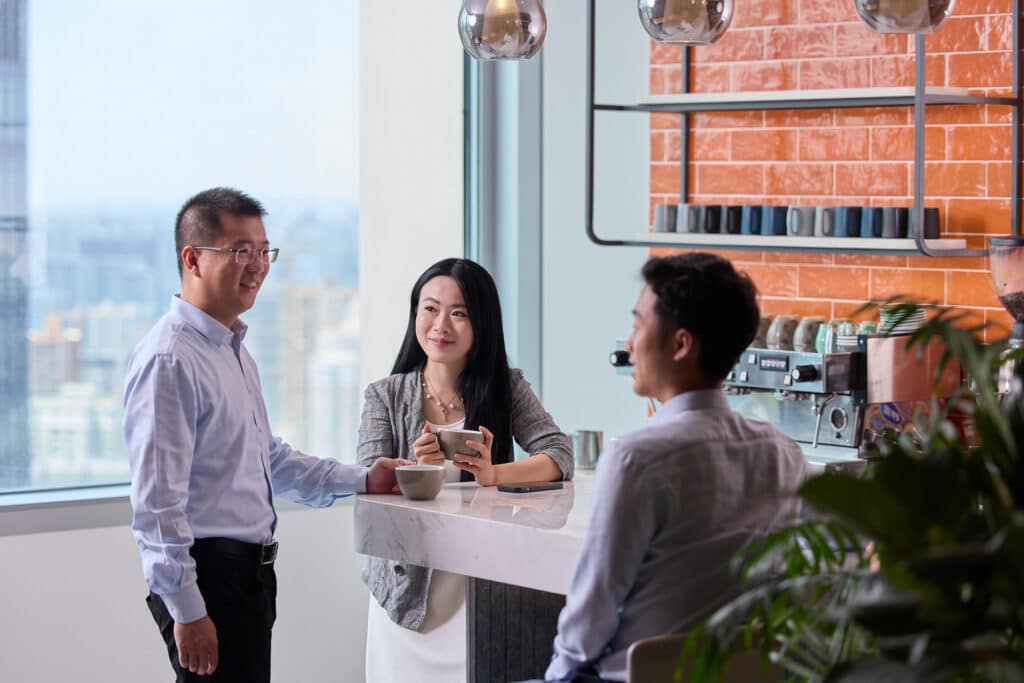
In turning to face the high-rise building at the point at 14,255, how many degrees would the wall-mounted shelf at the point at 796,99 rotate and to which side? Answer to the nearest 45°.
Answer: approximately 90° to its right

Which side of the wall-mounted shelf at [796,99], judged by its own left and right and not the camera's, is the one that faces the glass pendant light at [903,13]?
front

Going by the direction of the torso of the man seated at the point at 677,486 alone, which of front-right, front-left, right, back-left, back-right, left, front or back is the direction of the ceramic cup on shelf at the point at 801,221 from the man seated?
front-right

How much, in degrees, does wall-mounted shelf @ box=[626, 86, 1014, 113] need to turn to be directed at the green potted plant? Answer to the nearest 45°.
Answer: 0° — it already faces it

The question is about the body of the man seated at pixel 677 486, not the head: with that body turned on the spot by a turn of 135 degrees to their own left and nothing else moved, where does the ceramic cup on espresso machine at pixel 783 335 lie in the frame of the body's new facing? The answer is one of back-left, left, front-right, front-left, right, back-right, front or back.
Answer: back

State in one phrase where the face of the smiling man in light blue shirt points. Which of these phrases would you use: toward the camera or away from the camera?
toward the camera

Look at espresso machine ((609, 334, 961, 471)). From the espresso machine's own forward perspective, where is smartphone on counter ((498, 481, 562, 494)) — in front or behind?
in front

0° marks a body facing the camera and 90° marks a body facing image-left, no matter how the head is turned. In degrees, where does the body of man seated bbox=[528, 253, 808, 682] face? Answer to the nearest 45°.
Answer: approximately 135°

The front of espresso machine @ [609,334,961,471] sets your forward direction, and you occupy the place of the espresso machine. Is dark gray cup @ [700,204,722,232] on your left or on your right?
on your right

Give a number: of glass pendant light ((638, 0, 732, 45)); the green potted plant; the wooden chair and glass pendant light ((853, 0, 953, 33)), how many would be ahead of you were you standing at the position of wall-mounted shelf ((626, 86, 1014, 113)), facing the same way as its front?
4

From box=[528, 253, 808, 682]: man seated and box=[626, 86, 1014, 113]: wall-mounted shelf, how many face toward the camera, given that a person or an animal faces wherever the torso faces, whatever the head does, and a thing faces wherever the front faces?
1

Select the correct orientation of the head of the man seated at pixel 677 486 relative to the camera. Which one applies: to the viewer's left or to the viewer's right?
to the viewer's left

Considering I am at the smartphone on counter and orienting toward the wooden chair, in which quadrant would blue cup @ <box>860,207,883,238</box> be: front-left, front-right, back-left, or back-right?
back-left

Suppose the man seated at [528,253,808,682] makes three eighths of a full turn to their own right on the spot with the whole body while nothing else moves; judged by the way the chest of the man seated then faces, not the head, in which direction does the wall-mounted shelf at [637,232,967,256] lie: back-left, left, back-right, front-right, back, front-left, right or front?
left

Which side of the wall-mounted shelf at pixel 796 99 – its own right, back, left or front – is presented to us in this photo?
front

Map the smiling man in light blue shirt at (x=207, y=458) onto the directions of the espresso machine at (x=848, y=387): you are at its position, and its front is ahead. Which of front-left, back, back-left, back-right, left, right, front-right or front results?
front
